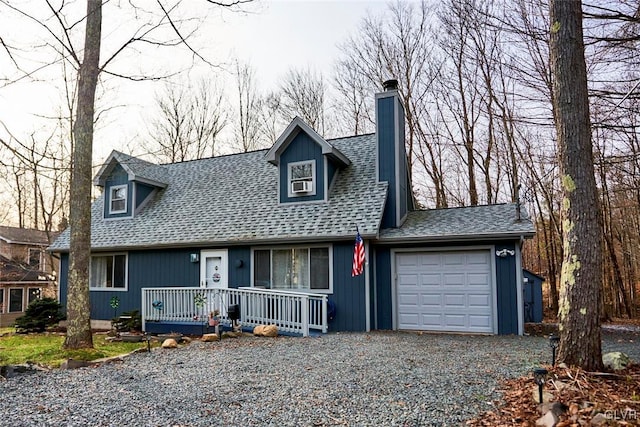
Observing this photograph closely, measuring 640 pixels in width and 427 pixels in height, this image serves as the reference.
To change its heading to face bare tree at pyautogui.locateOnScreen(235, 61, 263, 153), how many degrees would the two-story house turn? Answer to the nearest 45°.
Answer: approximately 135° to its right

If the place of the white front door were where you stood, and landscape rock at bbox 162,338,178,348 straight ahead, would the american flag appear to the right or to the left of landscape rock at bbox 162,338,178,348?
left

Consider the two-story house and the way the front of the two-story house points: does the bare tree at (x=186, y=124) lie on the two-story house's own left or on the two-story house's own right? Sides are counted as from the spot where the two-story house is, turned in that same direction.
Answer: on the two-story house's own right

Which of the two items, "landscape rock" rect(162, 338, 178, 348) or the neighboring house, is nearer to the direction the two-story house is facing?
the landscape rock

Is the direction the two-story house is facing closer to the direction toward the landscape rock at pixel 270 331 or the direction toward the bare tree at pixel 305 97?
the landscape rock

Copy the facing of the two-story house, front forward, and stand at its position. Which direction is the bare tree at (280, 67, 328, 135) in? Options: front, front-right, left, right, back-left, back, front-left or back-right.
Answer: back-right

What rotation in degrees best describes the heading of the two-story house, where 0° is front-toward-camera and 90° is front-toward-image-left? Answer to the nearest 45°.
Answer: approximately 45°

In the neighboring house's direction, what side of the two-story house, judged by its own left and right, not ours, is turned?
right

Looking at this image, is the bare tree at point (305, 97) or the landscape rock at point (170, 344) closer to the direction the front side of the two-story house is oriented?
the landscape rock

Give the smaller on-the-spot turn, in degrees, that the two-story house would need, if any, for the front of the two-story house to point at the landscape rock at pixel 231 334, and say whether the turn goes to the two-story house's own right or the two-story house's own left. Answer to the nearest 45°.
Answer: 0° — it already faces it

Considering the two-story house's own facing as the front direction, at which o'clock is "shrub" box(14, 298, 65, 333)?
The shrub is roughly at 2 o'clock from the two-story house.

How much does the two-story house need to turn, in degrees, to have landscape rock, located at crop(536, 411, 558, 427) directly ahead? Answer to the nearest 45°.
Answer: approximately 45° to its left
